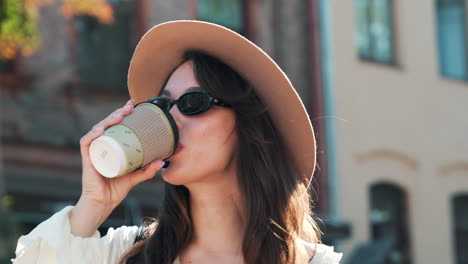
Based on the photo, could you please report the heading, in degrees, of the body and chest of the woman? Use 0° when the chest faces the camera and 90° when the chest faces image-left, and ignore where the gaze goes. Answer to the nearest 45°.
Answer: approximately 45°
